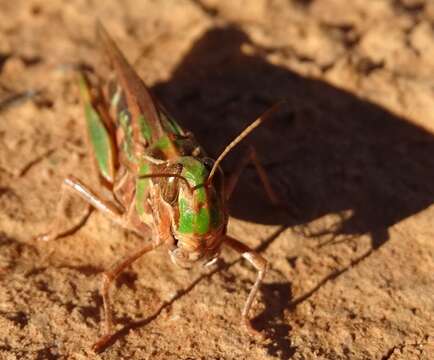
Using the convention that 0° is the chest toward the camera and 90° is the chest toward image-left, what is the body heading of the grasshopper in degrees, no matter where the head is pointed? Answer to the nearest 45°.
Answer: approximately 315°
